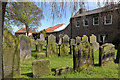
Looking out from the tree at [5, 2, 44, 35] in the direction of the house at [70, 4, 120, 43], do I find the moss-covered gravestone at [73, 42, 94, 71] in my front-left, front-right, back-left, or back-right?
front-right

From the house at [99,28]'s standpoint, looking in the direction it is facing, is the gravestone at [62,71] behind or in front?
in front

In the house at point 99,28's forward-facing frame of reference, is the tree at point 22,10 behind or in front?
in front

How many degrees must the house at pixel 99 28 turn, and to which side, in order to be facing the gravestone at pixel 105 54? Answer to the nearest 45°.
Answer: approximately 45° to its left

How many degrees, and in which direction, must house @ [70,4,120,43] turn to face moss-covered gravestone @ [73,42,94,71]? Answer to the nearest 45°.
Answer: approximately 45° to its left

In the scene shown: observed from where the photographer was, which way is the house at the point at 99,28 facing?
facing the viewer and to the left of the viewer

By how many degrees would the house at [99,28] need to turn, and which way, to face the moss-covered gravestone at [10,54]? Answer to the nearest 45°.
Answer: approximately 45° to its left

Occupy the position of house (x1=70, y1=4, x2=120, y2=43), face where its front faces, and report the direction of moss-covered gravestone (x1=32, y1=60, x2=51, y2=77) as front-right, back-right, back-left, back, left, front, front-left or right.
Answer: front-left
